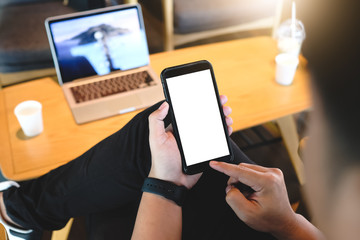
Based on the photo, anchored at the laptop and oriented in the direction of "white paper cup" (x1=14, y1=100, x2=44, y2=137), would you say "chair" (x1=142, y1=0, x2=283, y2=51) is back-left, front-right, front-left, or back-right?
back-right

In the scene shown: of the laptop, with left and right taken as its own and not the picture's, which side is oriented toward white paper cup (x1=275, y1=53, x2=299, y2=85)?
left

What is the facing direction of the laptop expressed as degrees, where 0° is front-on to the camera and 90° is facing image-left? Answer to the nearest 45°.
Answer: approximately 0°

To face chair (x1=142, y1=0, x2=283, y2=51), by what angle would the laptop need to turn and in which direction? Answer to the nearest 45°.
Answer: approximately 135° to its left

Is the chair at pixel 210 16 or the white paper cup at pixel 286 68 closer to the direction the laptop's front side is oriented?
the white paper cup
